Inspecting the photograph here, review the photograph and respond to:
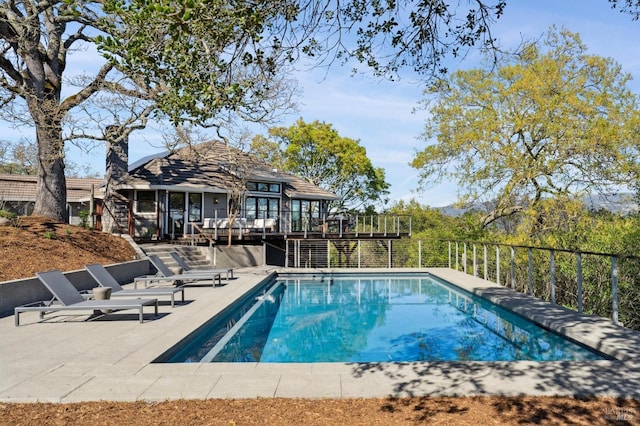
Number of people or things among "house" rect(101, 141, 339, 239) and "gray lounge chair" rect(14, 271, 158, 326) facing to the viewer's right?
1

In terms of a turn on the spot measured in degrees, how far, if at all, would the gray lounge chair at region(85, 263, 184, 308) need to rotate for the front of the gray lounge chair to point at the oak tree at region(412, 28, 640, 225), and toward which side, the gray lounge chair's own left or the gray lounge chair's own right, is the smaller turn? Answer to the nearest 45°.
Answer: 0° — it already faces it

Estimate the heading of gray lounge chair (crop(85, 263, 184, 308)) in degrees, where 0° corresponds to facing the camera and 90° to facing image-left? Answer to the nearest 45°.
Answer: approximately 270°

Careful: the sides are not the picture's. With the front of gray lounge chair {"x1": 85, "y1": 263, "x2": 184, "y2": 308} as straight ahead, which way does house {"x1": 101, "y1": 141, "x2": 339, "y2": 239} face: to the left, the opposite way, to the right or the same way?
to the right

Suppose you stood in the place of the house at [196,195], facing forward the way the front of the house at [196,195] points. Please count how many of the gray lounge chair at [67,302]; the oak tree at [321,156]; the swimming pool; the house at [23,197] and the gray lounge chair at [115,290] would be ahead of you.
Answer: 3

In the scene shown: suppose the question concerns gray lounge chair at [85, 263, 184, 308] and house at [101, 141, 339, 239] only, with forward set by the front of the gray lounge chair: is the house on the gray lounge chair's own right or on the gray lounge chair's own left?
on the gray lounge chair's own left

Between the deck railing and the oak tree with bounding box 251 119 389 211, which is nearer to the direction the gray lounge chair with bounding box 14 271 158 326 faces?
the deck railing

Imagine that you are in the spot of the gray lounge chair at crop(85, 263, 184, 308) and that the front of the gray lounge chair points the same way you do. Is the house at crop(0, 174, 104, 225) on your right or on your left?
on your left

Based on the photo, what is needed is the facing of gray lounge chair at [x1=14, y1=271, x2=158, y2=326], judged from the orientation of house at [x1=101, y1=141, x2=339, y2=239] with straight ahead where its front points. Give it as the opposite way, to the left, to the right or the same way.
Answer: to the left

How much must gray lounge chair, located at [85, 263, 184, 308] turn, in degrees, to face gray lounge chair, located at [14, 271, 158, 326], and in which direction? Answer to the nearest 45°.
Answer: approximately 90° to its right

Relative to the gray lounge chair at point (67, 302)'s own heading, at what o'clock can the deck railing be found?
The deck railing is roughly at 12 o'clock from the gray lounge chair.

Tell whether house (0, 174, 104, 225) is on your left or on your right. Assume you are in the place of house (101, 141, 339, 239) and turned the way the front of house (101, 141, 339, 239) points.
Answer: on your right

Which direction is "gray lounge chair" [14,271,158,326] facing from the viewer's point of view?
to the viewer's right

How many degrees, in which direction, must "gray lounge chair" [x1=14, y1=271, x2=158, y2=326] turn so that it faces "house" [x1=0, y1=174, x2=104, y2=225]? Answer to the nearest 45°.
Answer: approximately 90° to its left
